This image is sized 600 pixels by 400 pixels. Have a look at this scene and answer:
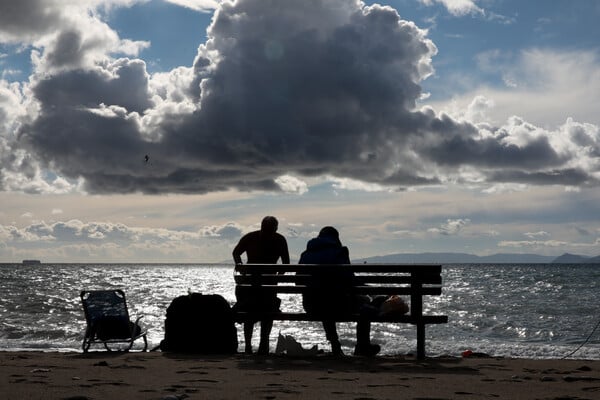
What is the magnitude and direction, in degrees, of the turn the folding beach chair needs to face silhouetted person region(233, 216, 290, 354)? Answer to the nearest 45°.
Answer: approximately 90° to its right

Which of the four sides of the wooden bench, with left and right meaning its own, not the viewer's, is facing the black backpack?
left

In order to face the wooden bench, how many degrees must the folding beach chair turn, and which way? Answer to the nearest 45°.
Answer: approximately 90° to its right

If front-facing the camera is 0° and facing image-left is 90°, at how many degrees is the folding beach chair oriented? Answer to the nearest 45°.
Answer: approximately 225°

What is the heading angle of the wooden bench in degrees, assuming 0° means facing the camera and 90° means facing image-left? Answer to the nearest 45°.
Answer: approximately 180°

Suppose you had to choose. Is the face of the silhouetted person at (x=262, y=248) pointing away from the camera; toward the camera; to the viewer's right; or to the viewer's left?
away from the camera

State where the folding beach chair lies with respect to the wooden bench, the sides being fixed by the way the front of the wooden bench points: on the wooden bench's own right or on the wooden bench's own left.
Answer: on the wooden bench's own left

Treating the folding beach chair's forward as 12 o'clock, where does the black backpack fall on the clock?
The black backpack is roughly at 3 o'clock from the folding beach chair.

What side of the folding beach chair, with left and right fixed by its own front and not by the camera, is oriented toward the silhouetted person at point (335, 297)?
right
